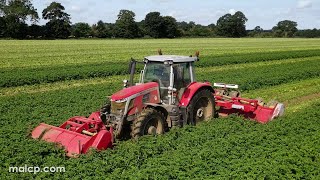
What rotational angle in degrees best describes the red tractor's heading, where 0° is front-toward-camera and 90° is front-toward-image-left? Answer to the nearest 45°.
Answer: approximately 45°
